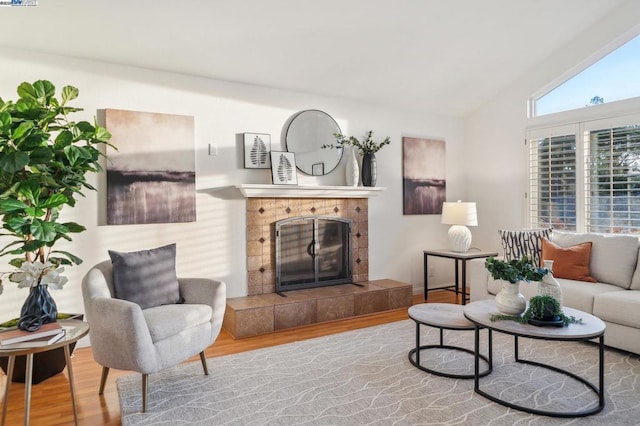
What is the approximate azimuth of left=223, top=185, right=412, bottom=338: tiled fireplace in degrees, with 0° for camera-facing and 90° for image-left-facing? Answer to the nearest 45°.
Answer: approximately 315°

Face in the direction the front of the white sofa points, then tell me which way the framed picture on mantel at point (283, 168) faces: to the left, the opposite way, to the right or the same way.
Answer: to the left

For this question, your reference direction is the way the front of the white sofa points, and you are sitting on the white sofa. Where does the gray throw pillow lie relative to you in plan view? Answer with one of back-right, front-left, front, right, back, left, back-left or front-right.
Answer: front

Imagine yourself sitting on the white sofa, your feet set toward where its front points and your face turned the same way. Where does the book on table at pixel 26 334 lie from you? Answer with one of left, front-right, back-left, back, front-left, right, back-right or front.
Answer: front

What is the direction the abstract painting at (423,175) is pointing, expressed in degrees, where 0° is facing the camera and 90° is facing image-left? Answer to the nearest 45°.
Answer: approximately 315°

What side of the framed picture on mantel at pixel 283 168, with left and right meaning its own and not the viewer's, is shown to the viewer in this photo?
front

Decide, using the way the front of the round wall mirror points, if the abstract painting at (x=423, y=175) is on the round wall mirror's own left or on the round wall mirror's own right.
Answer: on the round wall mirror's own left

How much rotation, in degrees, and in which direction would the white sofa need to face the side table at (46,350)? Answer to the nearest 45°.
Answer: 0° — it already faces it

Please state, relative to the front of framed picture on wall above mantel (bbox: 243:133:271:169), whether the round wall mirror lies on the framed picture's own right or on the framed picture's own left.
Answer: on the framed picture's own left

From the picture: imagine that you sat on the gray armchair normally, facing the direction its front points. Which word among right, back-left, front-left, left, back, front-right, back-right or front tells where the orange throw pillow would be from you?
front-left

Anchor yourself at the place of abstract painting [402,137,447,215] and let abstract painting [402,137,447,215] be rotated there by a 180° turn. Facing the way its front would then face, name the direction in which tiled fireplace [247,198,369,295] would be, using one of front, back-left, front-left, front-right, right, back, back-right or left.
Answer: left

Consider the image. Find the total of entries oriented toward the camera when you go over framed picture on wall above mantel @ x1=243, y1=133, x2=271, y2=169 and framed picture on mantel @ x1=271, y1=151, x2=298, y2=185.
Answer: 2

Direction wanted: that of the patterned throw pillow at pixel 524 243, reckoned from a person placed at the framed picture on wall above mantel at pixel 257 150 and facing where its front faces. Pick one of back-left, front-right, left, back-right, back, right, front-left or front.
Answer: left

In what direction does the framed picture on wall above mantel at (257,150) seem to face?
toward the camera

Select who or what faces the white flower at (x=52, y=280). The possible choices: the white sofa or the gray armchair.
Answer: the white sofa

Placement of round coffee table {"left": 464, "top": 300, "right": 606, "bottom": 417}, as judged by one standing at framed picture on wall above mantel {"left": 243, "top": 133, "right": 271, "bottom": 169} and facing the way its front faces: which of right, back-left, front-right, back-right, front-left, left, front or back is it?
front-left
